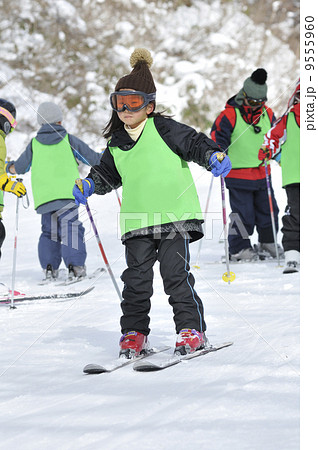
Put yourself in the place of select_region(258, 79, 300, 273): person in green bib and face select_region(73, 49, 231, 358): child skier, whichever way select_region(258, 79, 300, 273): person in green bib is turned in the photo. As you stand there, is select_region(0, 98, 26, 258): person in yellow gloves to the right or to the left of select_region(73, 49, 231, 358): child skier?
right

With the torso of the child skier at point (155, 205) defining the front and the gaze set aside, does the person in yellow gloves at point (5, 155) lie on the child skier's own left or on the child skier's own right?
on the child skier's own right

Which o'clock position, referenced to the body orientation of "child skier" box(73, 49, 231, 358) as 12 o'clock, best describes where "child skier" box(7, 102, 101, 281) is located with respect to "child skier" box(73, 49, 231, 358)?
"child skier" box(7, 102, 101, 281) is roughly at 4 o'clock from "child skier" box(73, 49, 231, 358).

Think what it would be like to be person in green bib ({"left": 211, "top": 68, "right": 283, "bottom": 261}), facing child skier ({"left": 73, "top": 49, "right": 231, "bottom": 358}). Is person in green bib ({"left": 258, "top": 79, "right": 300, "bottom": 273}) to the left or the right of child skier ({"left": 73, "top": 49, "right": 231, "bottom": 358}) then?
left

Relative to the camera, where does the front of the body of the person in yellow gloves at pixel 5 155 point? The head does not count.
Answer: to the viewer's right

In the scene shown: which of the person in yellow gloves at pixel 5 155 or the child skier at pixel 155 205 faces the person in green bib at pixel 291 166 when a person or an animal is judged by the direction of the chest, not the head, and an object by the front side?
the person in yellow gloves at pixel 5 155

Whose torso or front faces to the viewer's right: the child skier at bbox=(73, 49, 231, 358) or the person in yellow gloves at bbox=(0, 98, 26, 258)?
the person in yellow gloves

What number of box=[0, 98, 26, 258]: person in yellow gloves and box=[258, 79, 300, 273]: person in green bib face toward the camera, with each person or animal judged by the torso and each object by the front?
1

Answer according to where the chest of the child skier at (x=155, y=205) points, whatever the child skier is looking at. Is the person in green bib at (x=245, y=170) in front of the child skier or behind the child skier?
behind

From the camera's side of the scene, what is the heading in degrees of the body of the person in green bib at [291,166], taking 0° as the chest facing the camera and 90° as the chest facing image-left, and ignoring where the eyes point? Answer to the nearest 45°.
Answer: approximately 0°

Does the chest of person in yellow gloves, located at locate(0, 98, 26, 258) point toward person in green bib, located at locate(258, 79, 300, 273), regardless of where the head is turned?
yes

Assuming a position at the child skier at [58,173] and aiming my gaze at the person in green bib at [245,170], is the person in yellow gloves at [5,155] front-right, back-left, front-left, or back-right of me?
back-right
